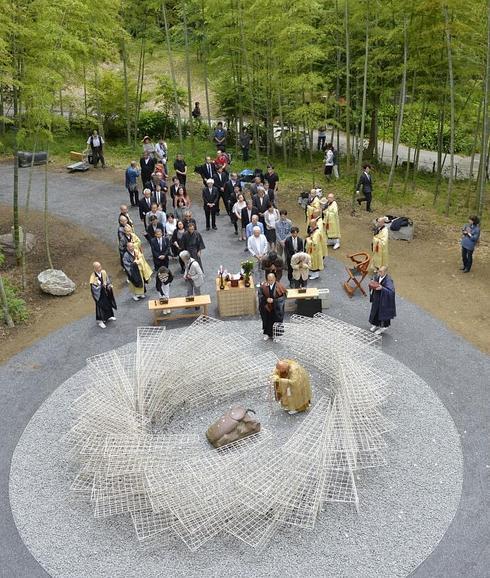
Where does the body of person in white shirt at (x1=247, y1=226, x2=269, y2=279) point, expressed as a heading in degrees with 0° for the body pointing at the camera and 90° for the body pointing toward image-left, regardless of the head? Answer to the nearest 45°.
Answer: approximately 0°

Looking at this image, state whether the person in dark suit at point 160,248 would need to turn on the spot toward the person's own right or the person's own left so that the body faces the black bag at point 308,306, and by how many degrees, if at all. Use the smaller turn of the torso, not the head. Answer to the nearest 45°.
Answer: approximately 45° to the person's own left

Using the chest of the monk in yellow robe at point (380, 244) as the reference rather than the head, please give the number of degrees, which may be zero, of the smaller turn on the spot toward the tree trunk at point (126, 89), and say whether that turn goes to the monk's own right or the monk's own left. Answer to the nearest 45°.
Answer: approximately 90° to the monk's own right

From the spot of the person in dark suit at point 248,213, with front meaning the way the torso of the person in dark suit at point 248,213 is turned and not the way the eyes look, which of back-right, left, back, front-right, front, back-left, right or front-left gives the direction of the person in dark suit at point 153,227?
front-right

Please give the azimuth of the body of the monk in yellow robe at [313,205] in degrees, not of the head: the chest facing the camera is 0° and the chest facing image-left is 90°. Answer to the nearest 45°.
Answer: approximately 45°

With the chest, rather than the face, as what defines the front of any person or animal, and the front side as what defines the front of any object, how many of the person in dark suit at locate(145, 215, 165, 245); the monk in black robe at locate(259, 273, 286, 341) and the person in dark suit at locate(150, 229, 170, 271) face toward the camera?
3

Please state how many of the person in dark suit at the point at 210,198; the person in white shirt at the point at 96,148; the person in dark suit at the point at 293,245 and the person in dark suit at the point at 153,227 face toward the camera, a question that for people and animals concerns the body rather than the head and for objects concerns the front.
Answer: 4

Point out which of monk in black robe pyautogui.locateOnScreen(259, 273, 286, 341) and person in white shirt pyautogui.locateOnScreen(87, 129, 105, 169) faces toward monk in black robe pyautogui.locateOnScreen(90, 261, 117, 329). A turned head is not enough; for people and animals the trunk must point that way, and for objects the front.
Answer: the person in white shirt

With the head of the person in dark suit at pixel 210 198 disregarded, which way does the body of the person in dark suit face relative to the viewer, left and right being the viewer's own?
facing the viewer

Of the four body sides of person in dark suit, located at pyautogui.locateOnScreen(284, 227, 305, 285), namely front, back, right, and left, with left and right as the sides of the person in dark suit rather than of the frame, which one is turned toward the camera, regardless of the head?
front

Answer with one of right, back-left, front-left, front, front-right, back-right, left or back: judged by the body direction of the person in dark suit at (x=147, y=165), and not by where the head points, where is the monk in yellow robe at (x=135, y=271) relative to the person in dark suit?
front

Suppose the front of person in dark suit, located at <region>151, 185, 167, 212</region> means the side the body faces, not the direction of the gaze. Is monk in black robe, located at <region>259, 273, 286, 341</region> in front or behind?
in front

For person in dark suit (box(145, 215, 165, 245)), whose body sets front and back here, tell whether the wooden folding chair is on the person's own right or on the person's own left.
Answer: on the person's own left

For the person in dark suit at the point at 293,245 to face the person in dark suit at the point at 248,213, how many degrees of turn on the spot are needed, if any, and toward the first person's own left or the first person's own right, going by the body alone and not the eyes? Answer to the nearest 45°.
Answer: approximately 135° to the first person's own right

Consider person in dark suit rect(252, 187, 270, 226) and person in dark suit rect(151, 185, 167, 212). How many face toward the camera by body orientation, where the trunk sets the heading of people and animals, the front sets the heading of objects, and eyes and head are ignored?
2

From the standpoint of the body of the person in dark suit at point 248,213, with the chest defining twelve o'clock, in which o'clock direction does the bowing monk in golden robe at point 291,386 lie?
The bowing monk in golden robe is roughly at 12 o'clock from the person in dark suit.

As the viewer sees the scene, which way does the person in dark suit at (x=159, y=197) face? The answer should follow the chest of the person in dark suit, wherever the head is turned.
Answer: toward the camera

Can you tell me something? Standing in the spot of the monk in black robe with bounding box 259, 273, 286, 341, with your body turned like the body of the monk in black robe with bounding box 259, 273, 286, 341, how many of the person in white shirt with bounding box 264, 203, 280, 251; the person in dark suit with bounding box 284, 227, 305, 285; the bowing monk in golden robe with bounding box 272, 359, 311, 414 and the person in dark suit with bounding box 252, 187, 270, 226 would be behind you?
3
